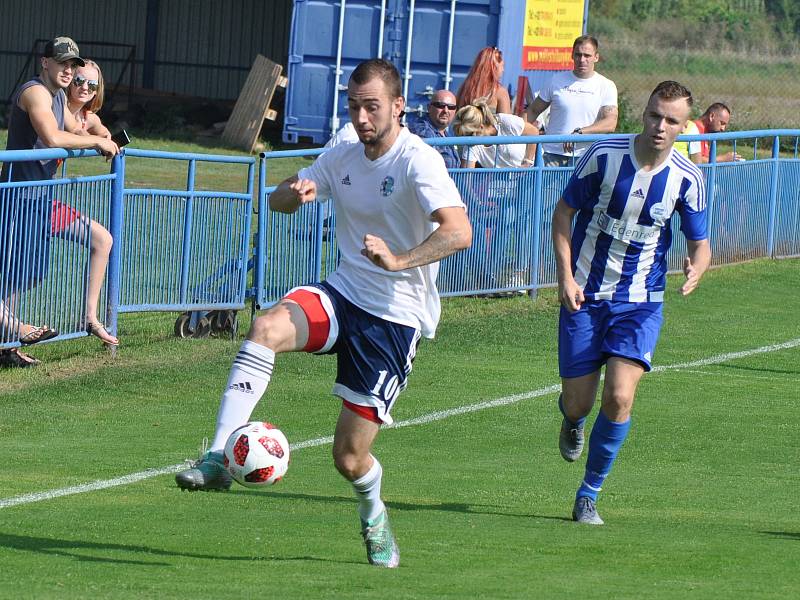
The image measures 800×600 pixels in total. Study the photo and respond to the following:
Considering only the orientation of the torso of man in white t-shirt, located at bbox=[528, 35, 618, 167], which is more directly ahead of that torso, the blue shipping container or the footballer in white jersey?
the footballer in white jersey

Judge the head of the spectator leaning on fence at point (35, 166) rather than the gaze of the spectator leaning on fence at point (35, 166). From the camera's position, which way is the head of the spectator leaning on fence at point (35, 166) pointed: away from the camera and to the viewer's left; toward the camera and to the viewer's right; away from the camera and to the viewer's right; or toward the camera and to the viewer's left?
toward the camera and to the viewer's right

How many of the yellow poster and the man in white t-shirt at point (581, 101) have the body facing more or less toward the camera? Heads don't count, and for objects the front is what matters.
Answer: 2

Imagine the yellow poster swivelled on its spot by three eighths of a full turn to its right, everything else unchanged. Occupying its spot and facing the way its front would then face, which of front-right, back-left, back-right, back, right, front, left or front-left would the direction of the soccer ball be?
back-left

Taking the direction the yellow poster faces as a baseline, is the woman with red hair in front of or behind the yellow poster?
in front

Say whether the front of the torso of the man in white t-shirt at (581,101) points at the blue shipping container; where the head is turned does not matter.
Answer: no

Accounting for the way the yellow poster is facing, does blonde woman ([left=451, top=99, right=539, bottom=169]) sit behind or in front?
in front

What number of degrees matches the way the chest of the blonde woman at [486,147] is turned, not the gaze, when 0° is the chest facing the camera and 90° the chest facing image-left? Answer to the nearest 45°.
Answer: approximately 45°

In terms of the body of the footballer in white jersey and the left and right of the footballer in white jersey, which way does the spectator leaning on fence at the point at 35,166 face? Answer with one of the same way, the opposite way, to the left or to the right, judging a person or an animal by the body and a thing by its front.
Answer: to the left

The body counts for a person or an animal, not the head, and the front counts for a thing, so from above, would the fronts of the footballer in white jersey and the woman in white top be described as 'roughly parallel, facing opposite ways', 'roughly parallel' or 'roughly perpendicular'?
roughly parallel

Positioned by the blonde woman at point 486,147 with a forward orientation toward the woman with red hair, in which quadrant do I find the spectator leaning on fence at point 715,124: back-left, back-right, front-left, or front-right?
front-right

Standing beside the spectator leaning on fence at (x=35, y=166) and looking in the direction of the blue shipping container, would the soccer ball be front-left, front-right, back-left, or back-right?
back-right

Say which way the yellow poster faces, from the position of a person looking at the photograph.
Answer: facing the viewer

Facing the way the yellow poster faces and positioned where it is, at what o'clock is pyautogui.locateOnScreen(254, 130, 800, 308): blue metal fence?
The blue metal fence is roughly at 12 o'clock from the yellow poster.

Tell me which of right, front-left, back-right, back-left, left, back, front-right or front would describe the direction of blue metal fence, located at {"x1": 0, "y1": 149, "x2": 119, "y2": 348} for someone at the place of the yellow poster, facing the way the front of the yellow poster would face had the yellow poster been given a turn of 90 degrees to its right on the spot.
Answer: left

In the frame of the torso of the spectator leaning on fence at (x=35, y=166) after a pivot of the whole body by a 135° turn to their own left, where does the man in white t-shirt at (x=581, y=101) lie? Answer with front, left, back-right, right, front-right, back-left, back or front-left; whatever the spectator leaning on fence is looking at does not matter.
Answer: front-right

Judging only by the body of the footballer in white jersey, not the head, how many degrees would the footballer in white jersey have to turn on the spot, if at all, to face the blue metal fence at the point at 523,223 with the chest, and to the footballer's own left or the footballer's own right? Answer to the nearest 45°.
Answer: approximately 135° to the footballer's own right
